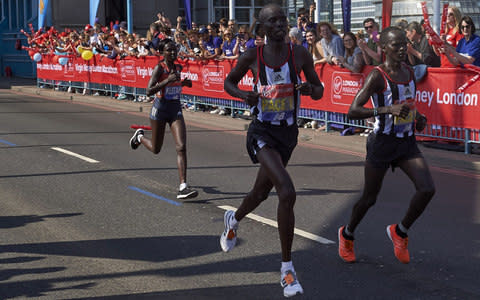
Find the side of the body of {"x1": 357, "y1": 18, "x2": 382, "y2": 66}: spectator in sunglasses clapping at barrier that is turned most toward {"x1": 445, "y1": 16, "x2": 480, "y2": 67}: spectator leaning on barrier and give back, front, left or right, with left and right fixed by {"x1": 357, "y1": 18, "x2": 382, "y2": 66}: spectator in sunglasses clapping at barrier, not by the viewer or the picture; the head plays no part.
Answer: left

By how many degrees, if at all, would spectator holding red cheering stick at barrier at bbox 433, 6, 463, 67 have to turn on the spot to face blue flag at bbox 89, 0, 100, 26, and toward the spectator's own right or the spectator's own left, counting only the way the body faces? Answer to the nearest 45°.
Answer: approximately 90° to the spectator's own right

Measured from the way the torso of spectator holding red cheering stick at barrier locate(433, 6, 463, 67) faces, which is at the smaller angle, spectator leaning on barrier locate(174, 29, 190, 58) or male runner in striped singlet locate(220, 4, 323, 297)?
the male runner in striped singlet

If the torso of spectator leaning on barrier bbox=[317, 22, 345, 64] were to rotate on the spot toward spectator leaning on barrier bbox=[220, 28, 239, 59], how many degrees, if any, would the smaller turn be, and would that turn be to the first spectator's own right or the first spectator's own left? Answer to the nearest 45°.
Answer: approximately 90° to the first spectator's own right

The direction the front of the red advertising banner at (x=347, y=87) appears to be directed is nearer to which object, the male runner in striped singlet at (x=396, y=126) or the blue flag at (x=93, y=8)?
the male runner in striped singlet

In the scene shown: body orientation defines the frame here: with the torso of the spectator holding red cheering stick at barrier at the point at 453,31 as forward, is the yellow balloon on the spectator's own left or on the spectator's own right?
on the spectator's own right

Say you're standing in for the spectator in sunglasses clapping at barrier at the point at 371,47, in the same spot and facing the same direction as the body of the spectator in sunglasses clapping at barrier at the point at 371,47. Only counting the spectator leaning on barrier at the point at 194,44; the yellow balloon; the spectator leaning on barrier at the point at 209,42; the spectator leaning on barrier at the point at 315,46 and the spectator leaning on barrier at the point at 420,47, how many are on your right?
4
